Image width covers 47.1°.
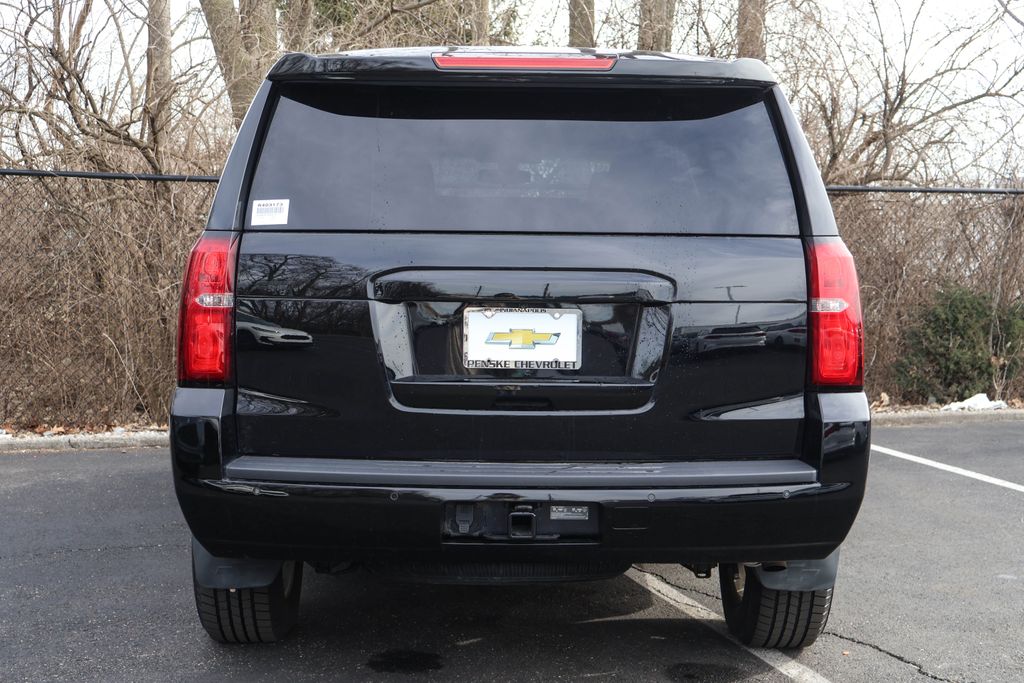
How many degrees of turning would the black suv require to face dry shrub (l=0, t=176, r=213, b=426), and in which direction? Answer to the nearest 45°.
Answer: approximately 45° to its left

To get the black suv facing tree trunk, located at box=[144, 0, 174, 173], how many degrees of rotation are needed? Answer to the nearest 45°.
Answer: approximately 45° to its left

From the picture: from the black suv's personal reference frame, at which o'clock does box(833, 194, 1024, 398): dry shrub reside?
The dry shrub is roughly at 1 o'clock from the black suv.

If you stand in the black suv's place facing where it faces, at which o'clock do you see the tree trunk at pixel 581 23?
The tree trunk is roughly at 12 o'clock from the black suv.

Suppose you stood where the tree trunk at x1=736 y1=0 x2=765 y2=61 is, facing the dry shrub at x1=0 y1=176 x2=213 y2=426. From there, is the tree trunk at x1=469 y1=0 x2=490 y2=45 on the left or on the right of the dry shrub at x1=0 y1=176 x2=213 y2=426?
right

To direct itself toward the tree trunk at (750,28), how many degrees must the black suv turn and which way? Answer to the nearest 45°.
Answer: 0° — it already faces it

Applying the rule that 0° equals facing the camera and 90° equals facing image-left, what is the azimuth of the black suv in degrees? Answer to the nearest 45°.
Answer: approximately 180°

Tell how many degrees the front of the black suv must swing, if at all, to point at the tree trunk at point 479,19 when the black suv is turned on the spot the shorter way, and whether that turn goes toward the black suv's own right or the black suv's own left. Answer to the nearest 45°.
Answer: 0° — it already faces it

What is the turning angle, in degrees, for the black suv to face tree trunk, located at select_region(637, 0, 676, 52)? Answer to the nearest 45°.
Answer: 0° — it already faces it
